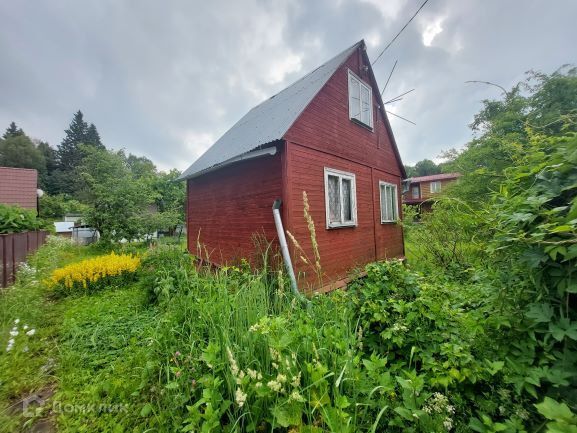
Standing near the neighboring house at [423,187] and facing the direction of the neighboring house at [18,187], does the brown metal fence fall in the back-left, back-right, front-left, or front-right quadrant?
front-left

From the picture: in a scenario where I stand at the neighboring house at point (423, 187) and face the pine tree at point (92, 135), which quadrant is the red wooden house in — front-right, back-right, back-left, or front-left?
front-left

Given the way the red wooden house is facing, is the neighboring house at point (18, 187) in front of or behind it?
behind

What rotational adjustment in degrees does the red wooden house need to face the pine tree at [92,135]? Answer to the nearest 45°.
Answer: approximately 180°

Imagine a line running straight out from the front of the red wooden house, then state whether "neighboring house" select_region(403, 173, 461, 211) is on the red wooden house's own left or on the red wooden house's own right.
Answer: on the red wooden house's own left

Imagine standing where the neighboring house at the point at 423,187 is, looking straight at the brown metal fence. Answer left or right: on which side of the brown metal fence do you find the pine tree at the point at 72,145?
right

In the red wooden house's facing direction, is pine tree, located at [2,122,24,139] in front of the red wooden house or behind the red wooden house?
behind

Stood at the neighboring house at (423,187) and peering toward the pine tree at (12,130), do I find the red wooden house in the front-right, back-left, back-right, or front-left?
front-left

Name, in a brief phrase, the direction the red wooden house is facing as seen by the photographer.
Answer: facing the viewer and to the right of the viewer

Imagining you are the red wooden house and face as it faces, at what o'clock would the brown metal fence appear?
The brown metal fence is roughly at 4 o'clock from the red wooden house.

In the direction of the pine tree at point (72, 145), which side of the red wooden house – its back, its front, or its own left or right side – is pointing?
back
